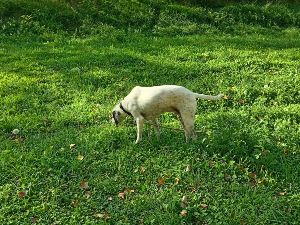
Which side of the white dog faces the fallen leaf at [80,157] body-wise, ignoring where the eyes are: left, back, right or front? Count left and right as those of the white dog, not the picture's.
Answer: front

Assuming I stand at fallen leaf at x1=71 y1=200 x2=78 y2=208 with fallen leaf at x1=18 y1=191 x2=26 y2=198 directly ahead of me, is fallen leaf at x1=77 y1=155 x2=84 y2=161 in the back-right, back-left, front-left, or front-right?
front-right

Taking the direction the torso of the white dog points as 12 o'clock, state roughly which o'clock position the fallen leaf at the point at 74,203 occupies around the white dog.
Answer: The fallen leaf is roughly at 10 o'clock from the white dog.

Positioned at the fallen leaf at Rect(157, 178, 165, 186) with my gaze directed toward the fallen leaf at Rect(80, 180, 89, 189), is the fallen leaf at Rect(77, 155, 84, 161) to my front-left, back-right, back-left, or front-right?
front-right

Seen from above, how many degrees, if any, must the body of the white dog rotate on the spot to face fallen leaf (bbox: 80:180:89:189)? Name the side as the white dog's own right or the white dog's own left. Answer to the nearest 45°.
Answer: approximately 45° to the white dog's own left

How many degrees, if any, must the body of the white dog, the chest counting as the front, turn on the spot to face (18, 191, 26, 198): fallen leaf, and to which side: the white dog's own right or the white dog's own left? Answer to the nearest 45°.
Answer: approximately 45° to the white dog's own left

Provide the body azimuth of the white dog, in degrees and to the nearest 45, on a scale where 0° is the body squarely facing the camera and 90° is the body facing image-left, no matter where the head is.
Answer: approximately 90°

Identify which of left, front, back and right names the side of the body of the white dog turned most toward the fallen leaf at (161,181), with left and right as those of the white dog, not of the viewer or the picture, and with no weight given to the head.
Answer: left
